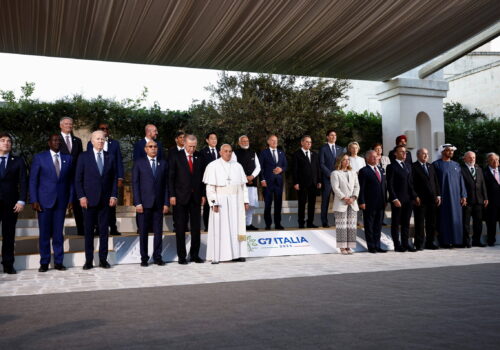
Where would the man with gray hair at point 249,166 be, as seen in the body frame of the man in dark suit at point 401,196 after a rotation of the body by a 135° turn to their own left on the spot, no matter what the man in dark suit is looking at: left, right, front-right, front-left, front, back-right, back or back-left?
left

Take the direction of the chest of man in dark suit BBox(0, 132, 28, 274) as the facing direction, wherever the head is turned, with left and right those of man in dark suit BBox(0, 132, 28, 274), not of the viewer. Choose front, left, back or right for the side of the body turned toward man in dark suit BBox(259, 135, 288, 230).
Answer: left

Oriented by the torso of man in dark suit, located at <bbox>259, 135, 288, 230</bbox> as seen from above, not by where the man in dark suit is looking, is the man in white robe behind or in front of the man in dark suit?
in front

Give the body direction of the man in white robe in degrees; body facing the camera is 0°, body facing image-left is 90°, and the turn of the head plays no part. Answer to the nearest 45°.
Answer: approximately 0°

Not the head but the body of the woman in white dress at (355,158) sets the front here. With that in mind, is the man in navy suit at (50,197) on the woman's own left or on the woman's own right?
on the woman's own right

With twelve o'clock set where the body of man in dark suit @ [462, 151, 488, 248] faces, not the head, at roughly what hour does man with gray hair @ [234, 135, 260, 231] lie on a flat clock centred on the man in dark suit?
The man with gray hair is roughly at 2 o'clock from the man in dark suit.

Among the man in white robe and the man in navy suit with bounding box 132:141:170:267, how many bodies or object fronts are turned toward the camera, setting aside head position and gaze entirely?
2

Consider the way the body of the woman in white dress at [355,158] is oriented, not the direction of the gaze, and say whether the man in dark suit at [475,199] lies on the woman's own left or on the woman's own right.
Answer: on the woman's own left

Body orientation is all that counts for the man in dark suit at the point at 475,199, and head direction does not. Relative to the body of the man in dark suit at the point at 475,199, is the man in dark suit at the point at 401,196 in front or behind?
in front

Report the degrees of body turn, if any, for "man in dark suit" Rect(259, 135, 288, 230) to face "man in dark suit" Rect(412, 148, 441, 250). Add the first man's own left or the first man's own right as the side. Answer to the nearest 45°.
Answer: approximately 90° to the first man's own left

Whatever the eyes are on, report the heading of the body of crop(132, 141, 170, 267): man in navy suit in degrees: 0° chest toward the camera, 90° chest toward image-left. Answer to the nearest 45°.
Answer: approximately 0°
